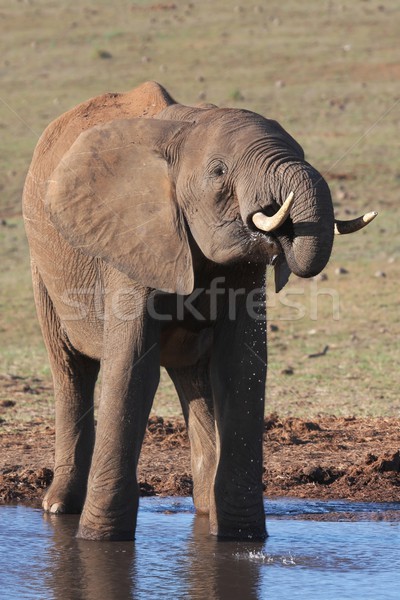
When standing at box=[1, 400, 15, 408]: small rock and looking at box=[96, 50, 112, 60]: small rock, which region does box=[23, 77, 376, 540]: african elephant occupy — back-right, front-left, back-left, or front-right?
back-right

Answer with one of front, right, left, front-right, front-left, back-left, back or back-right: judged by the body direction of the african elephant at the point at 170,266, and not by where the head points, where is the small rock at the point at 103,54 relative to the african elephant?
back-left

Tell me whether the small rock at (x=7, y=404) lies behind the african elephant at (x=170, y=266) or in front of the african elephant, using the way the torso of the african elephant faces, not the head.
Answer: behind
